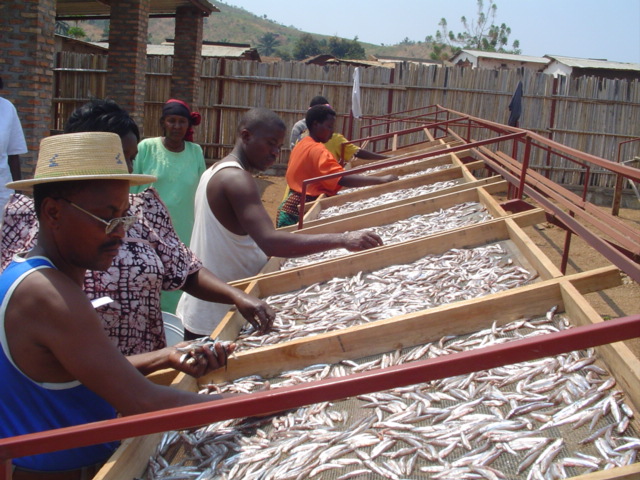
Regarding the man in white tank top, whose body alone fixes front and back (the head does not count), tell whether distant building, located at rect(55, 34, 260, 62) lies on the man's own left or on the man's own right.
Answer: on the man's own left

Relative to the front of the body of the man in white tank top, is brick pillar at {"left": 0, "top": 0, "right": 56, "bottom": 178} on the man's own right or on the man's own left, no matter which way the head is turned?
on the man's own left

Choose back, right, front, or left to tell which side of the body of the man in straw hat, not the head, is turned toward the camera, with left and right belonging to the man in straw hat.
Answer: right

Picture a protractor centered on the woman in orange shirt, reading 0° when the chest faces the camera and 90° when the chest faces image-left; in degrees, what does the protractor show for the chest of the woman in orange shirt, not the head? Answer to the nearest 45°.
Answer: approximately 270°

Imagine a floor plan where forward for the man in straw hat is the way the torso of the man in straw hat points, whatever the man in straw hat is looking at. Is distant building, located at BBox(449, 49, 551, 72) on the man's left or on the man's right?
on the man's left

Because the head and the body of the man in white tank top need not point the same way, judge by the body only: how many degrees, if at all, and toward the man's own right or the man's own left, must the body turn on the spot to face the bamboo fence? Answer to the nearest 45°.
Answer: approximately 90° to the man's own left

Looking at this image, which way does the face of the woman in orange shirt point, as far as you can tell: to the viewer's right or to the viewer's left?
to the viewer's right

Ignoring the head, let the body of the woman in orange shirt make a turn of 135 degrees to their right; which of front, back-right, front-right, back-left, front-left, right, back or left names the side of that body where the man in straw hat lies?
front-left

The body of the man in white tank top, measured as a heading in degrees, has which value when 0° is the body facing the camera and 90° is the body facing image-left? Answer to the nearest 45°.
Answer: approximately 270°
